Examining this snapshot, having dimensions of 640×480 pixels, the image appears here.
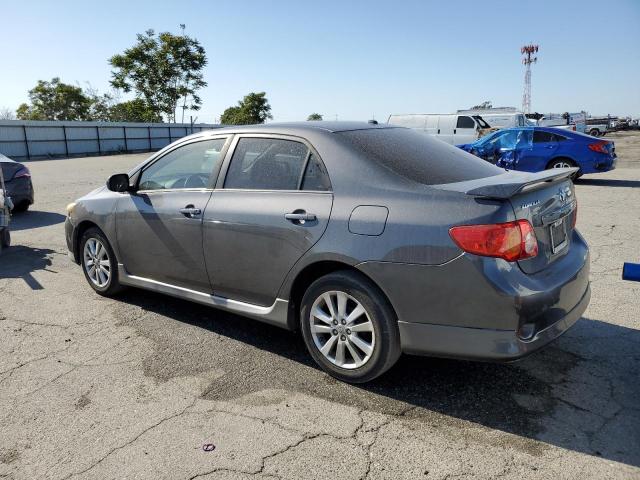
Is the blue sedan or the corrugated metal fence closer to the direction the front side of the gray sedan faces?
the corrugated metal fence

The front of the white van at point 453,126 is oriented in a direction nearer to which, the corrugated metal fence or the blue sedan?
the blue sedan

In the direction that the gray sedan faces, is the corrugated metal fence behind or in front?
in front

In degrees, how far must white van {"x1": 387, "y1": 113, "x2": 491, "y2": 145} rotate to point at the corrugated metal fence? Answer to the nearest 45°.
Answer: approximately 180°

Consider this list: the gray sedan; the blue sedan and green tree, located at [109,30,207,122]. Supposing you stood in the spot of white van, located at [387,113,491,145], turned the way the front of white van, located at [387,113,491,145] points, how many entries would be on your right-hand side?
2

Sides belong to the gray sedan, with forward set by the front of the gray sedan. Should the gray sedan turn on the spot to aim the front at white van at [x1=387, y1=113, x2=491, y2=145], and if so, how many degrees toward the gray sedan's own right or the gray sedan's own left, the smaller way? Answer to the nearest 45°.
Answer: approximately 45° to the gray sedan's own right

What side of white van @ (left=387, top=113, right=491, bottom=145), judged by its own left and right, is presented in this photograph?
right

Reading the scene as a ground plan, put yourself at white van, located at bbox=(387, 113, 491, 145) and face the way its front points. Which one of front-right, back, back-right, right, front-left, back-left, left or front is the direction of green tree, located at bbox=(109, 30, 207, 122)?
back-left

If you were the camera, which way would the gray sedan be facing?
facing away from the viewer and to the left of the viewer

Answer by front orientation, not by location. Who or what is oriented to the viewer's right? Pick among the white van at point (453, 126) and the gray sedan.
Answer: the white van

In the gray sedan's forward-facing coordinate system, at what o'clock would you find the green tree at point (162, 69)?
The green tree is roughly at 1 o'clock from the gray sedan.

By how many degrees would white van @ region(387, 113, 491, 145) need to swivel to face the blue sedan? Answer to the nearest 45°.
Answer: approximately 90° to its right

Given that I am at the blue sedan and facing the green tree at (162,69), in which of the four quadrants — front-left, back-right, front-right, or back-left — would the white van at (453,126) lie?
front-right

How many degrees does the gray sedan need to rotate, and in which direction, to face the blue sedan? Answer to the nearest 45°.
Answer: approximately 90° to its right

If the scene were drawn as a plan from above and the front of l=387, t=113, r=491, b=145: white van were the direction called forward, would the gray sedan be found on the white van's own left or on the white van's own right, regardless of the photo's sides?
on the white van's own right

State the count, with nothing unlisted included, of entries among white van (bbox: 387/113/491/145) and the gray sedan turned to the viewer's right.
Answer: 1
